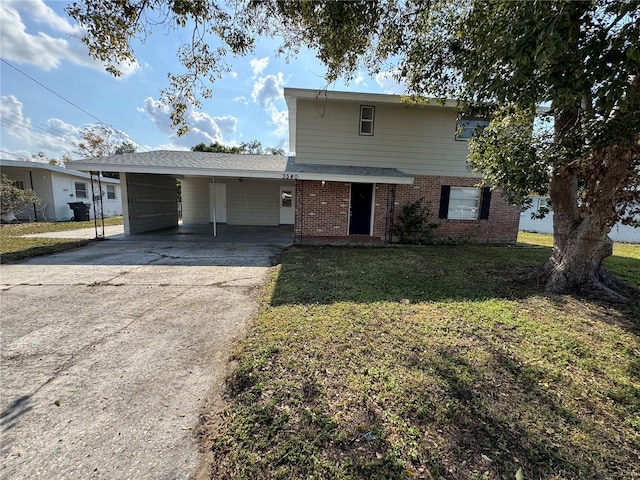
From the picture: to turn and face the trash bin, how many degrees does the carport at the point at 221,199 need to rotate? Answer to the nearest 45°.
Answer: approximately 135° to its right

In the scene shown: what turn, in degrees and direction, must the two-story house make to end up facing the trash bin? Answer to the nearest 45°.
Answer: approximately 135° to its right

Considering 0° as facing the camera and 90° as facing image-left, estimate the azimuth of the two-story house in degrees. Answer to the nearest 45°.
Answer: approximately 0°

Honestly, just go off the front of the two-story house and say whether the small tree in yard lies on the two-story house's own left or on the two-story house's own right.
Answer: on the two-story house's own right

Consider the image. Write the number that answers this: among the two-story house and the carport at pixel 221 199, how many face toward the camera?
2

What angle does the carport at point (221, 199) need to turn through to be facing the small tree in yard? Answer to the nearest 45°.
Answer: approximately 90° to its right

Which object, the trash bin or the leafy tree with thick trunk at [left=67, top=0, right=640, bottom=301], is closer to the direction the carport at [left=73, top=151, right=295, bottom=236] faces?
the leafy tree with thick trunk

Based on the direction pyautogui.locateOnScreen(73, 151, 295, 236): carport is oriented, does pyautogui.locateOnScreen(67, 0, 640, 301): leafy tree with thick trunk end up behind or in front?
in front
